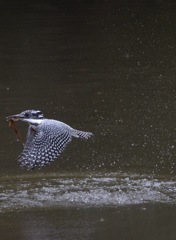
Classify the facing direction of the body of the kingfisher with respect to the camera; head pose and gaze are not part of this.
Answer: to the viewer's left
